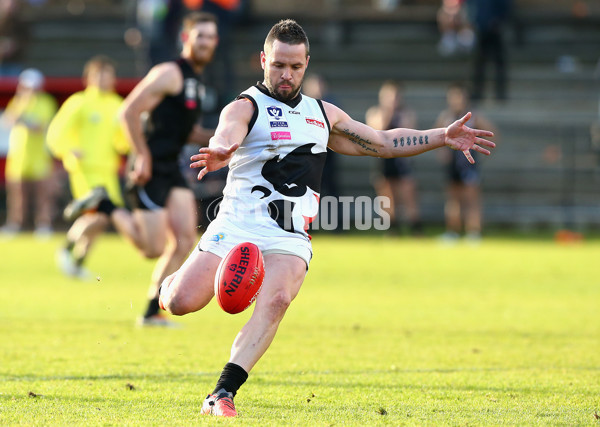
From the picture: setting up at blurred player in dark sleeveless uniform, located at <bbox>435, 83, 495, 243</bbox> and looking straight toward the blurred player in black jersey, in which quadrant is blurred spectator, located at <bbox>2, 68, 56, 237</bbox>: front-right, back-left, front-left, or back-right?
front-right

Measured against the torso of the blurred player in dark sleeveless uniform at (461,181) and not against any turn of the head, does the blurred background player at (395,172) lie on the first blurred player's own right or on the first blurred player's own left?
on the first blurred player's own right

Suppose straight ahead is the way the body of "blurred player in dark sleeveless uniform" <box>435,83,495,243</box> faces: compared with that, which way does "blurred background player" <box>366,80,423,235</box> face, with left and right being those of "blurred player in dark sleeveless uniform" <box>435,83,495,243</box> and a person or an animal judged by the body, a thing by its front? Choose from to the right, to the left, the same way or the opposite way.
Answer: the same way

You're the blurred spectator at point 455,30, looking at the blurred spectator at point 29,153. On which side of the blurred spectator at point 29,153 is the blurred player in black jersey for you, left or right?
left

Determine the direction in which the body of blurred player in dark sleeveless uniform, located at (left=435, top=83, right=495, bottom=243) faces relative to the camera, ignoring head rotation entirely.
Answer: toward the camera

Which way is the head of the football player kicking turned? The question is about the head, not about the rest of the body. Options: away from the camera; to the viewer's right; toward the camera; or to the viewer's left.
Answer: toward the camera

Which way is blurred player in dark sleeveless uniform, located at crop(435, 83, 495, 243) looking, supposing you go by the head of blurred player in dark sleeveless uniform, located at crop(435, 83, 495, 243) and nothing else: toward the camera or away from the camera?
toward the camera

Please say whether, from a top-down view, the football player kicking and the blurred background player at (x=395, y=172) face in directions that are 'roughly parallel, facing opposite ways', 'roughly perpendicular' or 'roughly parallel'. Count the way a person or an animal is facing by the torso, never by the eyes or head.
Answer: roughly parallel

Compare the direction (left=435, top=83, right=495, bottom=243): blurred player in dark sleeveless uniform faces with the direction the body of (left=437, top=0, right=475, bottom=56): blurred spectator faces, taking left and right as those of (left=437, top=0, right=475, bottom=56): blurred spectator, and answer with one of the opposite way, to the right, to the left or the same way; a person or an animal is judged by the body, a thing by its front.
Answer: the same way

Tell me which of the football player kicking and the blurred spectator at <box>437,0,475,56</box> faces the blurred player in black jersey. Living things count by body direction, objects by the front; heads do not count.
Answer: the blurred spectator

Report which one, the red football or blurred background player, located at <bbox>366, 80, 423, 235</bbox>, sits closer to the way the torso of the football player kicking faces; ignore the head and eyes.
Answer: the red football

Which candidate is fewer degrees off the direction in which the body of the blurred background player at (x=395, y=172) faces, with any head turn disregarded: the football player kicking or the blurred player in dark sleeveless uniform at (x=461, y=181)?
the football player kicking

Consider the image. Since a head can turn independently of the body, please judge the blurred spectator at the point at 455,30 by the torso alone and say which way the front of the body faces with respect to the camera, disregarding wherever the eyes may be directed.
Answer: toward the camera

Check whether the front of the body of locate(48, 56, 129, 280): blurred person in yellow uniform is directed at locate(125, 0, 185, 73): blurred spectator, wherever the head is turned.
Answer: no

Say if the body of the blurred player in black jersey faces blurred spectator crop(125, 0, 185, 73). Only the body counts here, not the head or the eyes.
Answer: no
